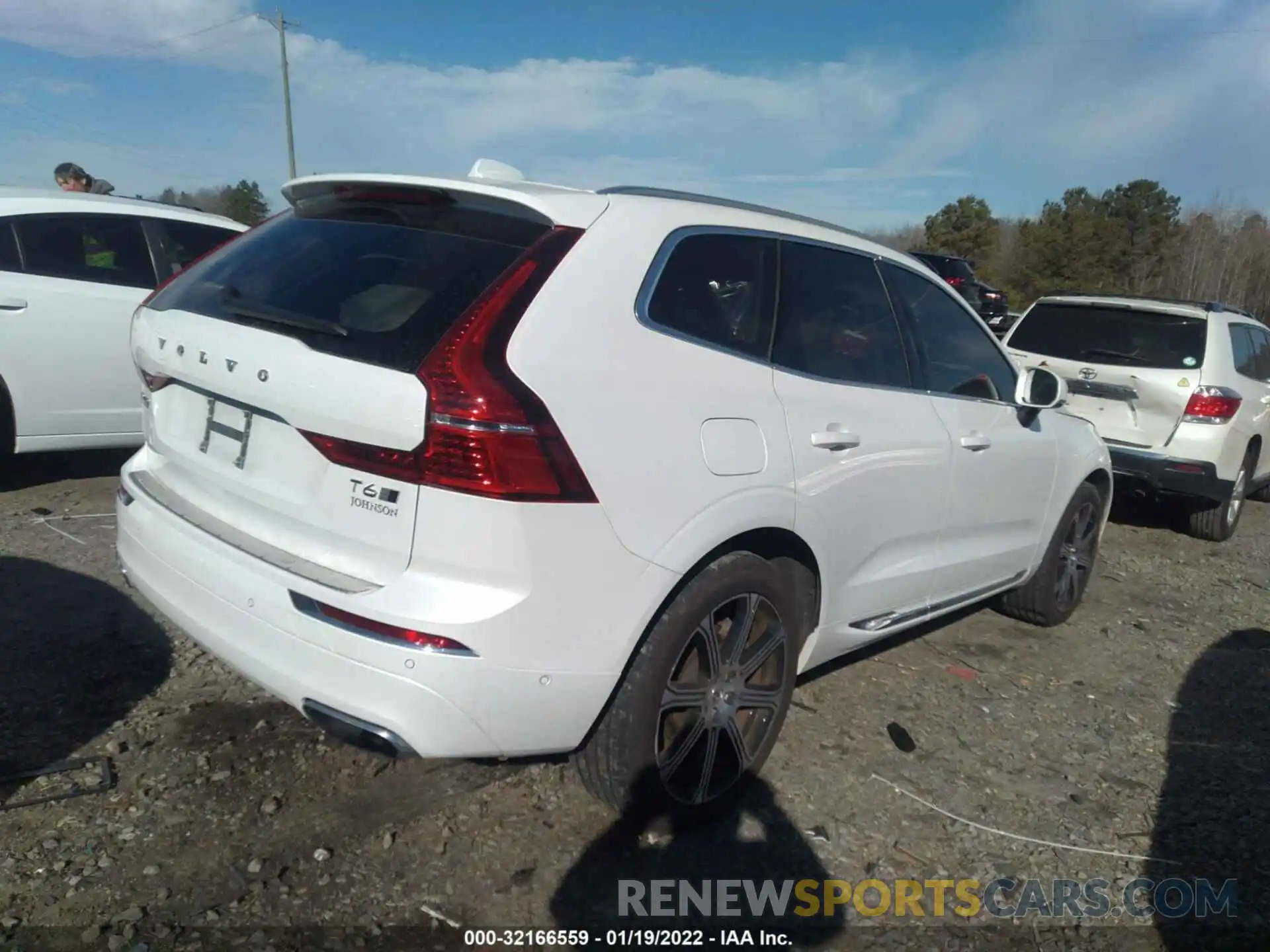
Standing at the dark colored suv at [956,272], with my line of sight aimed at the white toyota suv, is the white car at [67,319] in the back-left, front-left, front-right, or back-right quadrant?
front-right

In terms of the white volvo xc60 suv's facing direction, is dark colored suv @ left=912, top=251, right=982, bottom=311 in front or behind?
in front

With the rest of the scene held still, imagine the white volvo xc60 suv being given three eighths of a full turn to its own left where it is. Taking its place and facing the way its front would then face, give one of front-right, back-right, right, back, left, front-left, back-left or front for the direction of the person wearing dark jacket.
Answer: front-right

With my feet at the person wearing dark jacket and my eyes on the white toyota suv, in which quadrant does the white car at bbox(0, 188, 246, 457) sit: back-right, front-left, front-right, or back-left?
front-right

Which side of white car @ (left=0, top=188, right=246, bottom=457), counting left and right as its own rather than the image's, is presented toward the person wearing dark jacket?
left

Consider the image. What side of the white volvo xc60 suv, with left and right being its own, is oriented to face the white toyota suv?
front

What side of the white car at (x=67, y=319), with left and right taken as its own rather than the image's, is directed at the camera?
right

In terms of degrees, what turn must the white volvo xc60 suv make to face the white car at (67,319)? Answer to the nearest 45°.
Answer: approximately 90° to its left

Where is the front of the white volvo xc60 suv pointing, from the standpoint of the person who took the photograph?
facing away from the viewer and to the right of the viewer
